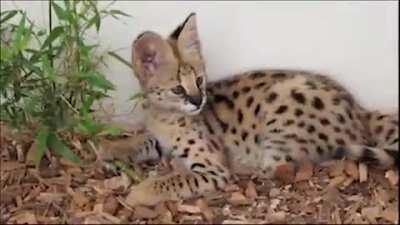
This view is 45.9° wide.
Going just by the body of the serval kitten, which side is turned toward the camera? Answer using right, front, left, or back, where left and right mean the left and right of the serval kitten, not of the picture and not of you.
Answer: left

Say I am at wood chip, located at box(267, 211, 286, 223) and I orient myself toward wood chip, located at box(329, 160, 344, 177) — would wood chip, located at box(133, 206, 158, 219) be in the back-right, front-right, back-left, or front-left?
back-left

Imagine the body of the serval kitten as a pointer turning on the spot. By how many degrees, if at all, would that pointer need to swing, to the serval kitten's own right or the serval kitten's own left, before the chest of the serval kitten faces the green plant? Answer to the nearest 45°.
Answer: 0° — it already faces it

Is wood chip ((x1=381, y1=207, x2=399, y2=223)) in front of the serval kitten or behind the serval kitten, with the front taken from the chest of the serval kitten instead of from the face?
behind
